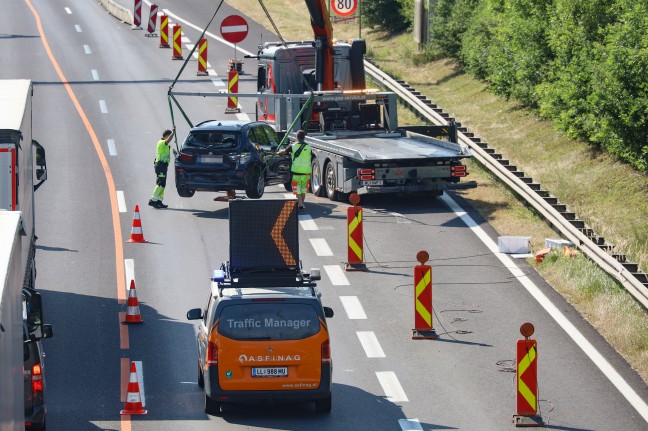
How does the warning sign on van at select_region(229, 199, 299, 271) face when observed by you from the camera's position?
facing the viewer

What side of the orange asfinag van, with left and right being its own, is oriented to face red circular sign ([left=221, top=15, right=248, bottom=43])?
front

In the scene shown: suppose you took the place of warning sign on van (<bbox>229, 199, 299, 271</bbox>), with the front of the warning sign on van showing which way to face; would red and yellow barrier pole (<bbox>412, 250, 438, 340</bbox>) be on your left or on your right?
on your left

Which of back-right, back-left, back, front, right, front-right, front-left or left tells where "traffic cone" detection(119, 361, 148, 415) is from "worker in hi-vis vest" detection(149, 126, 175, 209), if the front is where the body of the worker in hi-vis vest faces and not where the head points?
right

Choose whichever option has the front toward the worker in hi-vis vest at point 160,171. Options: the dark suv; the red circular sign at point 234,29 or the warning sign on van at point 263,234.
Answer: the red circular sign

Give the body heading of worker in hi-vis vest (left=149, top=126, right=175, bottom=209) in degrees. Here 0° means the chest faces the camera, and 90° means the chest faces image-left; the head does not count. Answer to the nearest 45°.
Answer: approximately 270°

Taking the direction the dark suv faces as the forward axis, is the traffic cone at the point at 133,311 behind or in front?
behind

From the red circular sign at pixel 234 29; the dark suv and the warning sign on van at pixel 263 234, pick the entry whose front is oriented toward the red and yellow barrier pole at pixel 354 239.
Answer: the red circular sign

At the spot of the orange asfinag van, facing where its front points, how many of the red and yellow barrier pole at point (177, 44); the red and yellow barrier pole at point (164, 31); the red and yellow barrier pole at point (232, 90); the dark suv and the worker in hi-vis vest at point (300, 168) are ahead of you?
5

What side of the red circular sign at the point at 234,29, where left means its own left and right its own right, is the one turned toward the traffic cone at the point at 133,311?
front

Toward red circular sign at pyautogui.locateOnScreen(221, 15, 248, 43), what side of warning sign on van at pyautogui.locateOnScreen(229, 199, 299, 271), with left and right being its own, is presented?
back

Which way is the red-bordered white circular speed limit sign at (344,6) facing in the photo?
toward the camera

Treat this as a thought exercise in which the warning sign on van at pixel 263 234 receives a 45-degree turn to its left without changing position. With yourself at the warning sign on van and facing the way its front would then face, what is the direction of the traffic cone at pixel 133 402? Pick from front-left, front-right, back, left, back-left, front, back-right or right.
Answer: right

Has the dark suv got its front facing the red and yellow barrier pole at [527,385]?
no

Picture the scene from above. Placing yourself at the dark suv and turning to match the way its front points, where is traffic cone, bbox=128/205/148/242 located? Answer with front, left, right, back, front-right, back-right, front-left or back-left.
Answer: back

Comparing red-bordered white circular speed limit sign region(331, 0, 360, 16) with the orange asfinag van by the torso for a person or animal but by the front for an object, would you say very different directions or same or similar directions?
very different directions

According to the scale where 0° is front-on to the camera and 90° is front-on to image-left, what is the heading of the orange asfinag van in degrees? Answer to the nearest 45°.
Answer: approximately 180°

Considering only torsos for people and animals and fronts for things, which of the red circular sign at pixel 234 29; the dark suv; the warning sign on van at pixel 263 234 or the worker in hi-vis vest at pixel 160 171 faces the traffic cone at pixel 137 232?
the red circular sign
